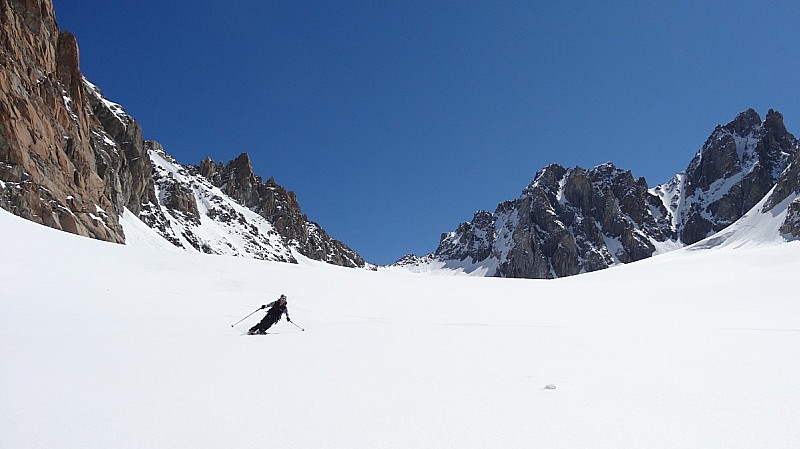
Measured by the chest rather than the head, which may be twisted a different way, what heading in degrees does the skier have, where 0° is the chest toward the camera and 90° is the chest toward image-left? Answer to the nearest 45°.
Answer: approximately 0°

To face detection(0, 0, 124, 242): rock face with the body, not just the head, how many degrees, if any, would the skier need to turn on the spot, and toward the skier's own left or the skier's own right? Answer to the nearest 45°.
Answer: approximately 135° to the skier's own right
